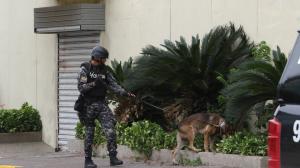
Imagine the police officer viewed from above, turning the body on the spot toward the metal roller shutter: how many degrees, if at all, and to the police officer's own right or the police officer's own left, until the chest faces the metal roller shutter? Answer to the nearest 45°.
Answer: approximately 135° to the police officer's own left

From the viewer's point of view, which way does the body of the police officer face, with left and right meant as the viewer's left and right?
facing the viewer and to the right of the viewer

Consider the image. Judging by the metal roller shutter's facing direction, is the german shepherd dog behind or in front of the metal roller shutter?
in front

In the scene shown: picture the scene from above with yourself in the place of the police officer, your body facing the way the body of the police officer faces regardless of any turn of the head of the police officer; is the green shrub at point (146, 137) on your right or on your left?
on your left

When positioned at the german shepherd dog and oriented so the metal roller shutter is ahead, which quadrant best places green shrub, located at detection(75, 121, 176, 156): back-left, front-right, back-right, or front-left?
front-left

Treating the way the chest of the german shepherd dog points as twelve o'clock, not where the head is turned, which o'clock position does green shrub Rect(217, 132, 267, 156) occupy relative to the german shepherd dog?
The green shrub is roughly at 1 o'clock from the german shepherd dog.

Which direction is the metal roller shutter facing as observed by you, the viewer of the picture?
facing the viewer

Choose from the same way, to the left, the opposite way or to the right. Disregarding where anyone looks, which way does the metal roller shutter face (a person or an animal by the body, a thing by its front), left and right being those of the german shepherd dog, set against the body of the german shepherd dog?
to the right

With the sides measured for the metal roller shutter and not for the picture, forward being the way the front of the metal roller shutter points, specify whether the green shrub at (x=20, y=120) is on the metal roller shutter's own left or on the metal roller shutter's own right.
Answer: on the metal roller shutter's own right

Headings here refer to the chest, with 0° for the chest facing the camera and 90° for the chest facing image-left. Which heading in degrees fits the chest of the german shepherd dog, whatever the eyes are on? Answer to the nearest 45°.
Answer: approximately 270°

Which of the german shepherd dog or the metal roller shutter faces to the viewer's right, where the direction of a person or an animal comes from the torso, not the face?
the german shepherd dog

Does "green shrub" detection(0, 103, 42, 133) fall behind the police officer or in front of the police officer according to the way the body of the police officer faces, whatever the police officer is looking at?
behind

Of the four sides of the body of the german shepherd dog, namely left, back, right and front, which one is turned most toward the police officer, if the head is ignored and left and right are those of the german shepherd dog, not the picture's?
back
